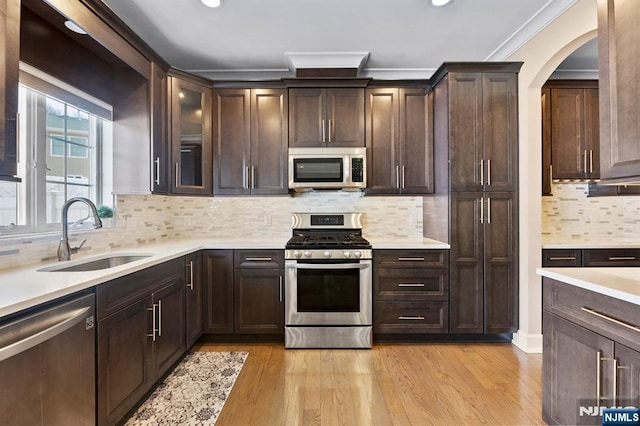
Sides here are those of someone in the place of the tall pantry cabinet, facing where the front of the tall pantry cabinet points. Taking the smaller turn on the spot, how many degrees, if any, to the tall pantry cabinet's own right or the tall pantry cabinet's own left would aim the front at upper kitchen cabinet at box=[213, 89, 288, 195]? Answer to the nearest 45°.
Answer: approximately 90° to the tall pantry cabinet's own right

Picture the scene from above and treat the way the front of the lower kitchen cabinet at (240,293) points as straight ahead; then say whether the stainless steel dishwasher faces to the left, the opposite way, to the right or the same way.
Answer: to the left

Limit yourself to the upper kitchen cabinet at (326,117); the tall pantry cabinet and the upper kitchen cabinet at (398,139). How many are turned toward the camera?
3

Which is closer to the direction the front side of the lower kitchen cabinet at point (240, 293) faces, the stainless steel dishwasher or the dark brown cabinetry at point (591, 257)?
the stainless steel dishwasher

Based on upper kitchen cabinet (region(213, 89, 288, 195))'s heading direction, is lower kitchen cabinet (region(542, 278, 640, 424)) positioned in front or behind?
in front

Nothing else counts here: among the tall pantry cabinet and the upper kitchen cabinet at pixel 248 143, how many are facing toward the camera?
2

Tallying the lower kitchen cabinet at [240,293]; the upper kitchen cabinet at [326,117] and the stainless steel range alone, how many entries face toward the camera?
3

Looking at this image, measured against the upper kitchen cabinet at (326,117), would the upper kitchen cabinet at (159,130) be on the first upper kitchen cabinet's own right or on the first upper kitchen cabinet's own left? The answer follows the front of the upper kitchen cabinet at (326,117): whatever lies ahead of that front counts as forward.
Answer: on the first upper kitchen cabinet's own right

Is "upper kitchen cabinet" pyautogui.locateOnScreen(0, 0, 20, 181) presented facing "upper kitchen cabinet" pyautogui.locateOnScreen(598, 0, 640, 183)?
yes

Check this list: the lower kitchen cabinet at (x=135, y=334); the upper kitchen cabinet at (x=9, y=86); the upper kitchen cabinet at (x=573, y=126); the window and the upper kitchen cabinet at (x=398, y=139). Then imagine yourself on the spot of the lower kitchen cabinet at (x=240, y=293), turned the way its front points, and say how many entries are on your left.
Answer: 2
